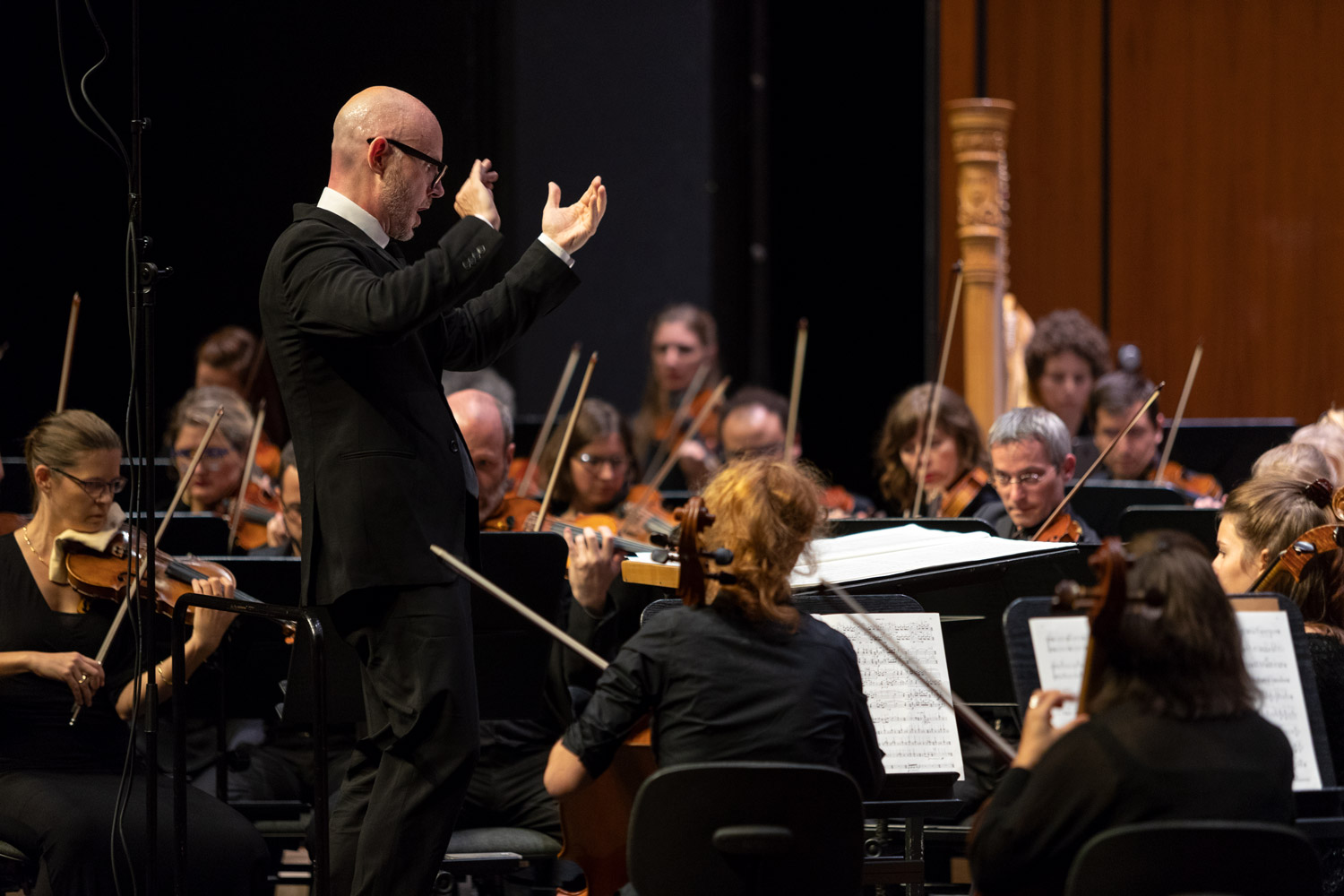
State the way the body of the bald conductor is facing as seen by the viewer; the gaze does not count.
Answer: to the viewer's right

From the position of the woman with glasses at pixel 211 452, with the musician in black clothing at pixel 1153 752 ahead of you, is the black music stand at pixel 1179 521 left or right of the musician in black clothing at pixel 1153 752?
left

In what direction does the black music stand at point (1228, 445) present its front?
away from the camera

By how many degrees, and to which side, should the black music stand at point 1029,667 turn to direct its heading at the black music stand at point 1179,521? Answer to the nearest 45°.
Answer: approximately 180°

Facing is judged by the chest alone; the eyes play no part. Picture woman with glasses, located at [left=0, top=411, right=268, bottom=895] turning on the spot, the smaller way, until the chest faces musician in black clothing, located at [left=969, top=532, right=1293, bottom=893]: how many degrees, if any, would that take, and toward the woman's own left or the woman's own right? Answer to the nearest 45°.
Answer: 0° — they already face them

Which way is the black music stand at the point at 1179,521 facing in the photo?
away from the camera

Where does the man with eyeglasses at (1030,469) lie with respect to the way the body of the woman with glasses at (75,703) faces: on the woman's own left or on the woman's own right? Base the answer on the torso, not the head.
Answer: on the woman's own left

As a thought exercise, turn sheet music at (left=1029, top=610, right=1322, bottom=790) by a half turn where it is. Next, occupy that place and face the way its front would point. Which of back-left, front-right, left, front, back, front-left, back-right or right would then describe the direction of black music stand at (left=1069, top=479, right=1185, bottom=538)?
front

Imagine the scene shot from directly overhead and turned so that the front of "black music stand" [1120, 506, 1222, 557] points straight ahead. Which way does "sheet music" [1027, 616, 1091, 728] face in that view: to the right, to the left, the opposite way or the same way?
the opposite way
